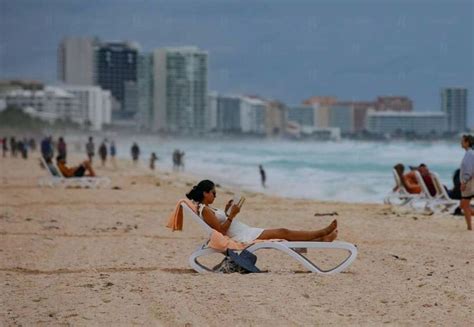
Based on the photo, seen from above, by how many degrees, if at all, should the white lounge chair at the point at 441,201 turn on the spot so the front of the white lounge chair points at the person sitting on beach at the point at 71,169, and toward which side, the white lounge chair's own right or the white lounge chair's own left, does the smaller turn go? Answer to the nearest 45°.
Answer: approximately 135° to the white lounge chair's own left

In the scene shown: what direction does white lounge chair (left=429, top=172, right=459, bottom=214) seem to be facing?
to the viewer's right

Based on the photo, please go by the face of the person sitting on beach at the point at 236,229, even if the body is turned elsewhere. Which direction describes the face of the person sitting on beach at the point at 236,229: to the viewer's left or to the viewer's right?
to the viewer's right

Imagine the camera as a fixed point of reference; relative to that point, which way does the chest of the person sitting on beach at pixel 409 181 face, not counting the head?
to the viewer's right

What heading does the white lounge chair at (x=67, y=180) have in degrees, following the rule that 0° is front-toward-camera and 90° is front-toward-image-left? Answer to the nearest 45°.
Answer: approximately 270°

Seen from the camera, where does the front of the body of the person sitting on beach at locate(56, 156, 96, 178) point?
to the viewer's right

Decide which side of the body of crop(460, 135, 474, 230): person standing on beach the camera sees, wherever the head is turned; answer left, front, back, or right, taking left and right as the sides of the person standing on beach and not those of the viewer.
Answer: left

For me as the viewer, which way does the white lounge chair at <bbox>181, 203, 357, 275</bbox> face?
facing to the right of the viewer

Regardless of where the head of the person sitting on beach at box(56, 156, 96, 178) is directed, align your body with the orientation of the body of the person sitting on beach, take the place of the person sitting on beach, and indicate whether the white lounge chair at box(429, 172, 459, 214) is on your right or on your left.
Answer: on your right

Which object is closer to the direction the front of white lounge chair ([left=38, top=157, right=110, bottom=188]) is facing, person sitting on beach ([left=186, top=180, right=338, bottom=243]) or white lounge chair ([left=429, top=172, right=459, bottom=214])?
the white lounge chair

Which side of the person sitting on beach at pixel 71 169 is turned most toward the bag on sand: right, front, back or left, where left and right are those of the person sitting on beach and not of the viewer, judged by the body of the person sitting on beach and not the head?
right
